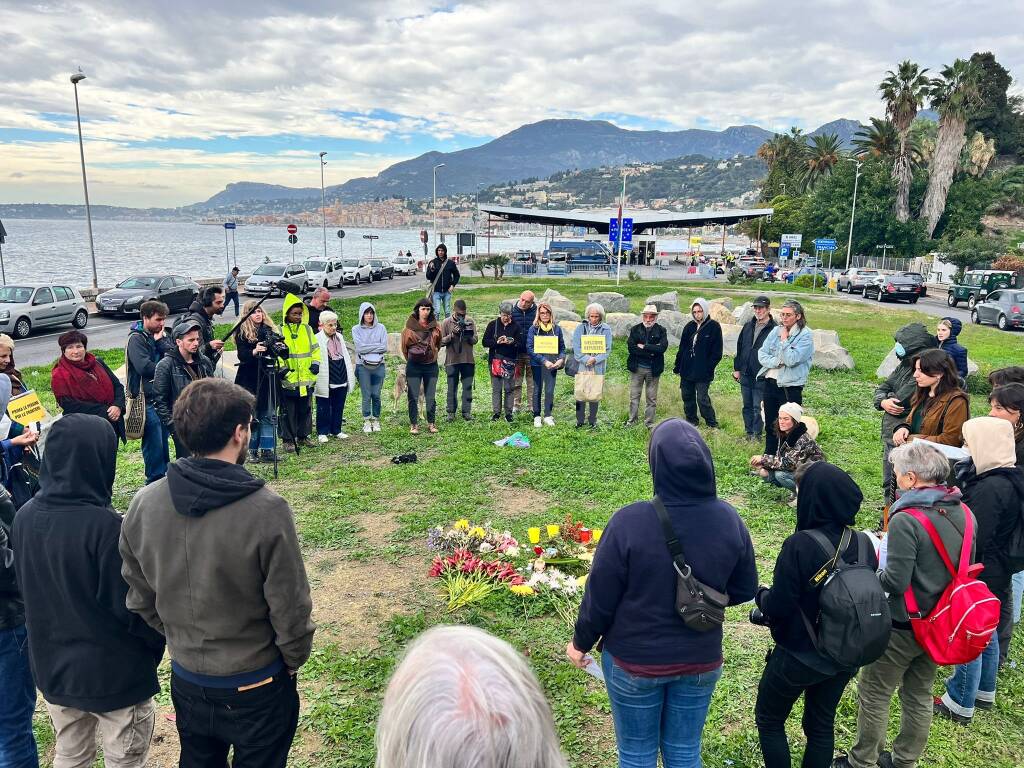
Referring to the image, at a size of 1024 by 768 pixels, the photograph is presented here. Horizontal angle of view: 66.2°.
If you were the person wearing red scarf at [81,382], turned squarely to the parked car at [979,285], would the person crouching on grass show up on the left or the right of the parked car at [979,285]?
right

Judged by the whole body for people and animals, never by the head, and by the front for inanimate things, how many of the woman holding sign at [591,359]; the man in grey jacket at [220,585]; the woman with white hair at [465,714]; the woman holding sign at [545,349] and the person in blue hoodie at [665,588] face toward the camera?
2

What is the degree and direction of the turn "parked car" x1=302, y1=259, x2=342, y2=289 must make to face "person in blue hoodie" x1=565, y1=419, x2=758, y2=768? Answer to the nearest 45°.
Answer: approximately 45° to its left

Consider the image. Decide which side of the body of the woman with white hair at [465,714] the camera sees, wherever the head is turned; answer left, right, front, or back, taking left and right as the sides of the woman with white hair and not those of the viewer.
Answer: back

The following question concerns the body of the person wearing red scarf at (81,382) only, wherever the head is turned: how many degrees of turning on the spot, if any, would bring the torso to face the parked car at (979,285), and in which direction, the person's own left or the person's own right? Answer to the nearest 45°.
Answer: approximately 45° to the person's own left

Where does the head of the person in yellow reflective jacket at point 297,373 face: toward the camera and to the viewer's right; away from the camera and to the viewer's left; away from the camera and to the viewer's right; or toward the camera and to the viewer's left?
toward the camera and to the viewer's right

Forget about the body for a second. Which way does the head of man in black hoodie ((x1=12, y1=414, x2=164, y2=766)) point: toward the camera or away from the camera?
away from the camera

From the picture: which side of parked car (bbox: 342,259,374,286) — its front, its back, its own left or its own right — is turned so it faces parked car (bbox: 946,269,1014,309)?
left

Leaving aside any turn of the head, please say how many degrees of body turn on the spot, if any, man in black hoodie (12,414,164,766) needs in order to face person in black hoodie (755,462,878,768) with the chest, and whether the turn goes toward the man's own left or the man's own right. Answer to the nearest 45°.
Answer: approximately 90° to the man's own right
